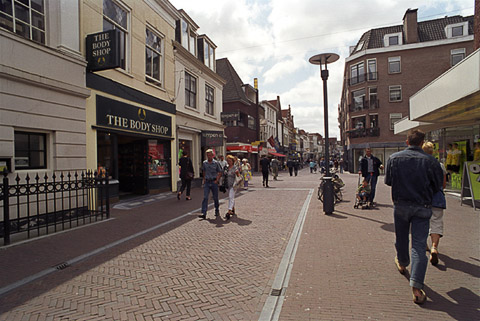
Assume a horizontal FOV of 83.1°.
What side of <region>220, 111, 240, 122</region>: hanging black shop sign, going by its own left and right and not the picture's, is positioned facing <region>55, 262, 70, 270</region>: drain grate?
front

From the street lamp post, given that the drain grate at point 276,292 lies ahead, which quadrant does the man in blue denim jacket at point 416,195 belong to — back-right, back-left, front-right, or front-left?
front-left

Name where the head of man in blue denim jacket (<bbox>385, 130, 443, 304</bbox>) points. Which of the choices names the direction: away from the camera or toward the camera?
away from the camera

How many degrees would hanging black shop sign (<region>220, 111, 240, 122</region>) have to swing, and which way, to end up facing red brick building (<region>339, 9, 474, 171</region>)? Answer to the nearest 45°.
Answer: approximately 135° to its left

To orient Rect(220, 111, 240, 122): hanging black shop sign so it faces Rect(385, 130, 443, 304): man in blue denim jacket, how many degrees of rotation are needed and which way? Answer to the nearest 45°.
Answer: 0° — it already faces them

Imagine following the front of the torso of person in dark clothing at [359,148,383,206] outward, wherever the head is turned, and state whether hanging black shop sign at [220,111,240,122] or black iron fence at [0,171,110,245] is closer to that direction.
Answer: the black iron fence

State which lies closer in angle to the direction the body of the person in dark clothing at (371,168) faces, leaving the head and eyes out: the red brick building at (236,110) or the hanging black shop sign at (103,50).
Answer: the hanging black shop sign

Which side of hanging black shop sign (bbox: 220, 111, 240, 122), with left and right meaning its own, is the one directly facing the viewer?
front

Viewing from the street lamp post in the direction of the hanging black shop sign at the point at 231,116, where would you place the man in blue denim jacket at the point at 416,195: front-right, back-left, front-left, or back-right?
back-left

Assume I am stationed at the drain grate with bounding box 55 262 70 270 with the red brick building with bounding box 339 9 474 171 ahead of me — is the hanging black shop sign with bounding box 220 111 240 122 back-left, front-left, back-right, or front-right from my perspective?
front-left

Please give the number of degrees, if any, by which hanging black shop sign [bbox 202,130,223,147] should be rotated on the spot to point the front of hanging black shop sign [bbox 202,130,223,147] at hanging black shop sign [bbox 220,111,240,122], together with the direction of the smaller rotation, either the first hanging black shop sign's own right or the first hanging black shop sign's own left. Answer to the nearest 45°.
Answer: approximately 135° to the first hanging black shop sign's own left

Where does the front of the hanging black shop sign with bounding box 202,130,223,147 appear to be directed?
toward the camera
